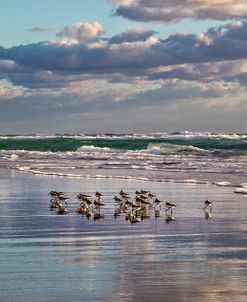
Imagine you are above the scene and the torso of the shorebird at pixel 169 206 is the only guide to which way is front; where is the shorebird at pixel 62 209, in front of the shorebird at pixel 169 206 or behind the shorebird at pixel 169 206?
in front

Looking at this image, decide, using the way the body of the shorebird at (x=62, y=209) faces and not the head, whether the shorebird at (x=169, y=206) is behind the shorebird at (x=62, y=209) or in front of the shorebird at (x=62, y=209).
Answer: behind

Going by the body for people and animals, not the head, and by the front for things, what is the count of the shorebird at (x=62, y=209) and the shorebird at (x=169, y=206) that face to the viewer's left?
2

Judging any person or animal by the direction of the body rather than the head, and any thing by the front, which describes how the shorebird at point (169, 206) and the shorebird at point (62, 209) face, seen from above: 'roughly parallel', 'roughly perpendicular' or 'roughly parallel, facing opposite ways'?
roughly parallel

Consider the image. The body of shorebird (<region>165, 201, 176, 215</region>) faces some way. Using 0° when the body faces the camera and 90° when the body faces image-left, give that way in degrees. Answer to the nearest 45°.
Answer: approximately 90°
